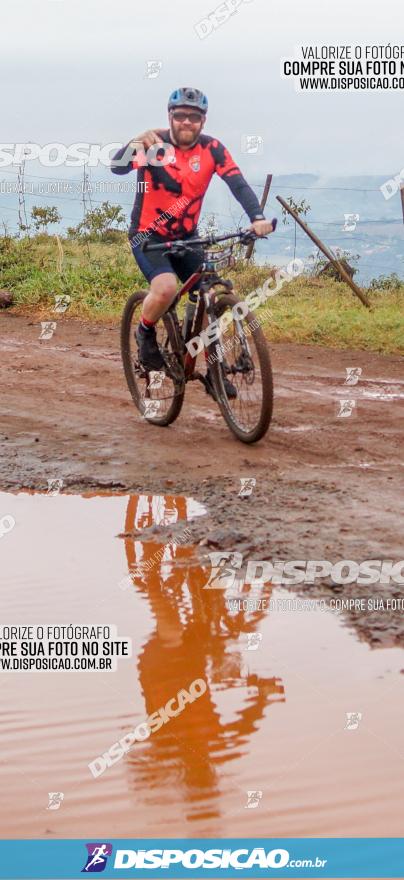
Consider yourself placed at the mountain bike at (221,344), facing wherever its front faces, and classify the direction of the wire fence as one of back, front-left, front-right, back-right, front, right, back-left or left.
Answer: back-left

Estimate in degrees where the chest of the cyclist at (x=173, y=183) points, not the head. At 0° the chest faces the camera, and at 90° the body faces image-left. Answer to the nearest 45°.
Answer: approximately 315°

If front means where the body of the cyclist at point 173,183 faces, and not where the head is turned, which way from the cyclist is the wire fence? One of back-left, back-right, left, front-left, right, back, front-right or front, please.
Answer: back-left

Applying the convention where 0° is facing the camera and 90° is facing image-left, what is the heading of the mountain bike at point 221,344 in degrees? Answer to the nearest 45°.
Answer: approximately 315°
